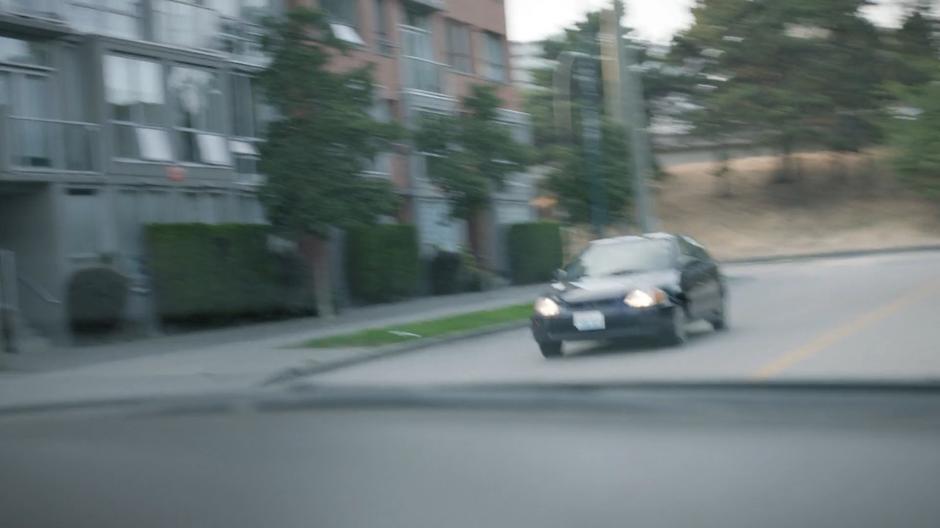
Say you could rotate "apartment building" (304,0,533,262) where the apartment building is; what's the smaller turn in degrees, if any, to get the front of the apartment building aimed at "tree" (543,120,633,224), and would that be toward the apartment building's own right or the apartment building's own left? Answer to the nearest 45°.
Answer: approximately 90° to the apartment building's own left

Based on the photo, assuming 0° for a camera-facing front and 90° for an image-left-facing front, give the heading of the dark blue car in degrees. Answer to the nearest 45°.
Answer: approximately 45°

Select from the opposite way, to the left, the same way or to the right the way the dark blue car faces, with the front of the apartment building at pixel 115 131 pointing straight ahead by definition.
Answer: to the right

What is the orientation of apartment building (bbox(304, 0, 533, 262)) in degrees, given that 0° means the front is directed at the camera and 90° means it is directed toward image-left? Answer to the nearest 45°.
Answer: approximately 315°

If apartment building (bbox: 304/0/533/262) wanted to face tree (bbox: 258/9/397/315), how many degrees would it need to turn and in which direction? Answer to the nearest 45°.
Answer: approximately 45° to its right

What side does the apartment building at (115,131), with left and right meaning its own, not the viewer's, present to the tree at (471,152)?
left

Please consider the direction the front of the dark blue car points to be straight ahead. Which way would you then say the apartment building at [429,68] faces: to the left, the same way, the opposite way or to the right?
to the left
